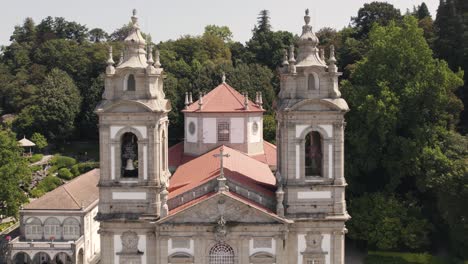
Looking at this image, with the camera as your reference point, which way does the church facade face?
facing the viewer

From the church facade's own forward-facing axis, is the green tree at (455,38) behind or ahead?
behind

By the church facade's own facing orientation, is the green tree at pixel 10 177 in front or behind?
behind

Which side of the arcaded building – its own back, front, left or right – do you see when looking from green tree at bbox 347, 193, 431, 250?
left

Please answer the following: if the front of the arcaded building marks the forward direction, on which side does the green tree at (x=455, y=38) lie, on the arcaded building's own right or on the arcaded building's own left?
on the arcaded building's own left

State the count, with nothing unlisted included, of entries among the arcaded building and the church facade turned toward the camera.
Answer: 2

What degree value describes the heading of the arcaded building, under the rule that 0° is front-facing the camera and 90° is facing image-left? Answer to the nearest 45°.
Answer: approximately 0°

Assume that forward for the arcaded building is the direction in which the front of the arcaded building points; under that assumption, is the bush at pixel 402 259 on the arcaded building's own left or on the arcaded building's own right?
on the arcaded building's own left

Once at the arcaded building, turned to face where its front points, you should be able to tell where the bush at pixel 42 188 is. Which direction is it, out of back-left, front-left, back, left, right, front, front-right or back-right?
back
